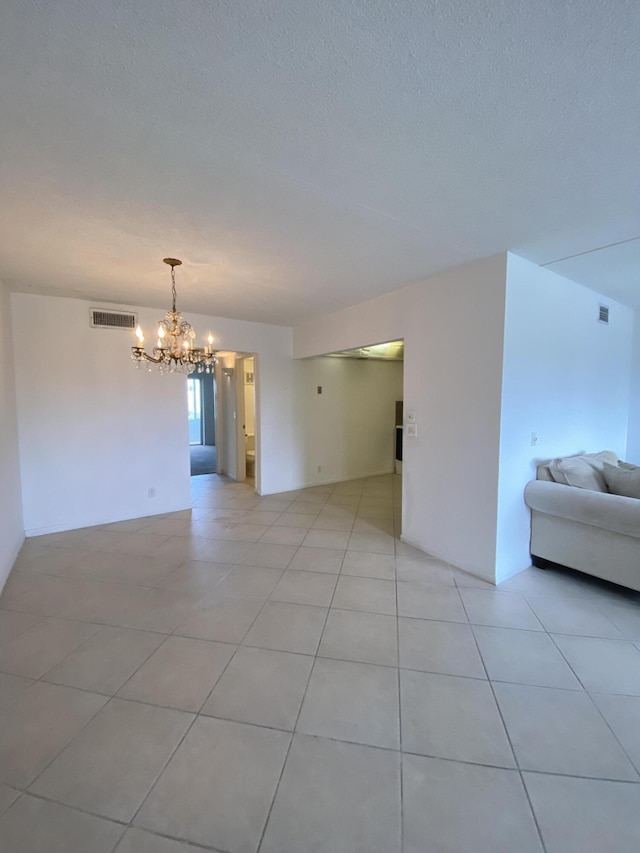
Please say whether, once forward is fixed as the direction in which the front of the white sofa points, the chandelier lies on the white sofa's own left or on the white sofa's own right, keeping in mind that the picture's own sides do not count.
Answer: on the white sofa's own right
